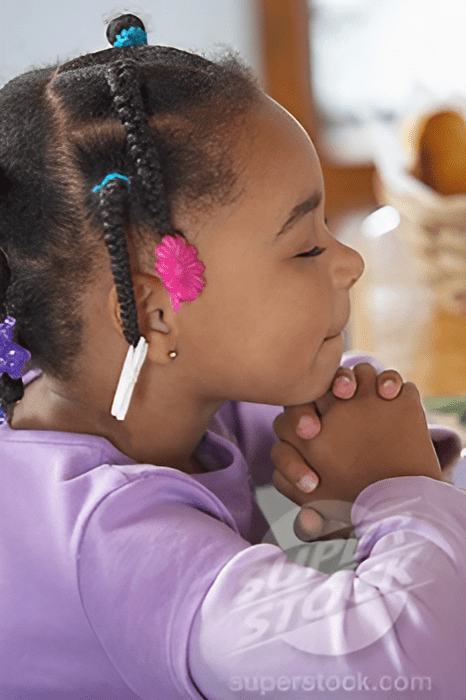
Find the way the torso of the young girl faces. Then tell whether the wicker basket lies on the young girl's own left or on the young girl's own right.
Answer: on the young girl's own left

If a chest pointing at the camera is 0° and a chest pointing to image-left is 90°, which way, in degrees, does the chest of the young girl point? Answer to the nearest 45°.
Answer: approximately 270°

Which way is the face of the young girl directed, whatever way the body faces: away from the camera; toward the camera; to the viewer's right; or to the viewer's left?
to the viewer's right
